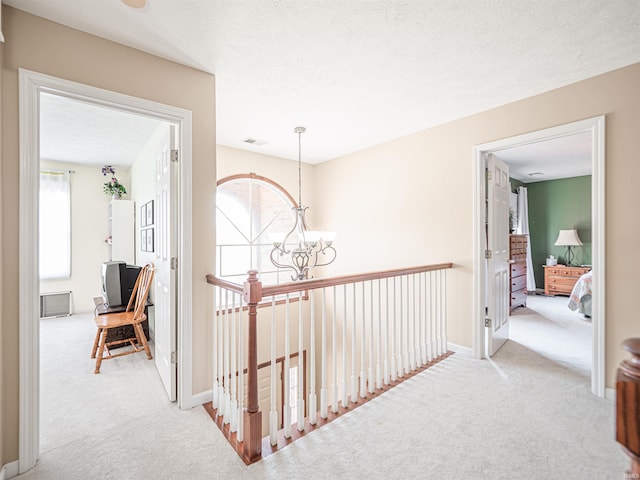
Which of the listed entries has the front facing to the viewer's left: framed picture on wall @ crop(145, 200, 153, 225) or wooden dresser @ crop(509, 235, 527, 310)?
the framed picture on wall

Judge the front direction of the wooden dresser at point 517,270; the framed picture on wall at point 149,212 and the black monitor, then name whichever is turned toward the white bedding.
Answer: the wooden dresser

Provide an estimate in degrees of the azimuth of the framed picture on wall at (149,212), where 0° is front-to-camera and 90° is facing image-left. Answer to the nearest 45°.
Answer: approximately 90°

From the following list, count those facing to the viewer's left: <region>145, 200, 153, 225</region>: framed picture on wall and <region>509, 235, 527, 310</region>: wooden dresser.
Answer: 1

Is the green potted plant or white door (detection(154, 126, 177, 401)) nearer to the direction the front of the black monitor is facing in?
the white door

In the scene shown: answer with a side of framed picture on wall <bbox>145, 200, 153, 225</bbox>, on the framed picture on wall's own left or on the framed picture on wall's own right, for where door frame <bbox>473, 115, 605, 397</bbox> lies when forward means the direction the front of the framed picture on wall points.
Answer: on the framed picture on wall's own left

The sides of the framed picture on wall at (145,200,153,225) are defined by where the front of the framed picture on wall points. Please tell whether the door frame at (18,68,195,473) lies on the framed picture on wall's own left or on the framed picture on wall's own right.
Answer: on the framed picture on wall's own left

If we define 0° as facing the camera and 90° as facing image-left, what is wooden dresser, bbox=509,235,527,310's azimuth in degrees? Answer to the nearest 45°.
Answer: approximately 315°

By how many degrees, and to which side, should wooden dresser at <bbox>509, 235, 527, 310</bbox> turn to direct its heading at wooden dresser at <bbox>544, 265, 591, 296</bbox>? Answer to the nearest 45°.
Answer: approximately 90° to its left
